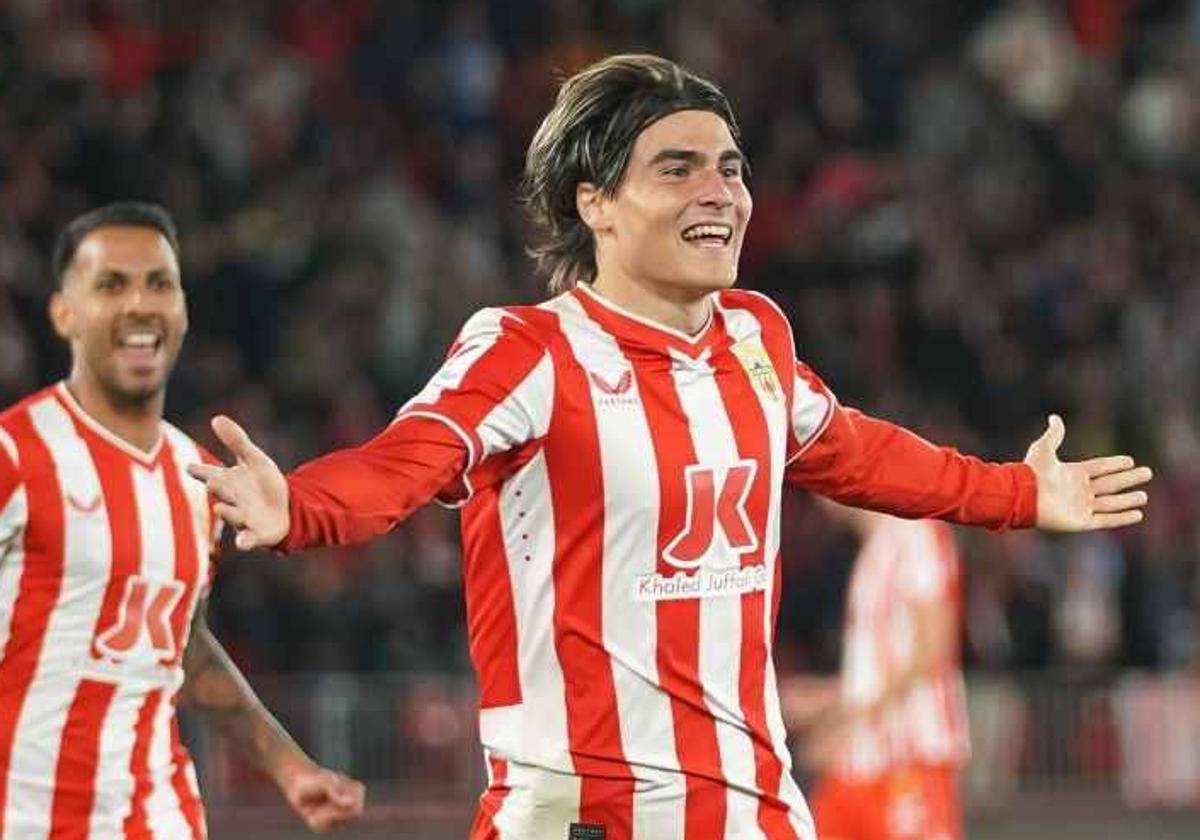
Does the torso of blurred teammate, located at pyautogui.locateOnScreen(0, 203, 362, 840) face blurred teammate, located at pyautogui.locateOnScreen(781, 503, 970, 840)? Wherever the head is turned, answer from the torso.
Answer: no

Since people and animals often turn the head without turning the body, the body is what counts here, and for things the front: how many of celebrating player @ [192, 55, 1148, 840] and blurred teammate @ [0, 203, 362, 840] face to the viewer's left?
0

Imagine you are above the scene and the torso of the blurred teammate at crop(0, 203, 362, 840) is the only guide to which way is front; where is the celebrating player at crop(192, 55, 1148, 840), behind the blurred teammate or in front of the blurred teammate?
in front

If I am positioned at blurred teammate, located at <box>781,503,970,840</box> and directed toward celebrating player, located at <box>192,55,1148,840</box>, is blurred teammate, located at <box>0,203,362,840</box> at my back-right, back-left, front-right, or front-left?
front-right

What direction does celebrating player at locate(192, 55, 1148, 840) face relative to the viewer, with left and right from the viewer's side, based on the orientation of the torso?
facing the viewer and to the right of the viewer

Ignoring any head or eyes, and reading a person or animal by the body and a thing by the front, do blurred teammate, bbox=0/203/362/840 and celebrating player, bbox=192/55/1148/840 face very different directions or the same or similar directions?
same or similar directions

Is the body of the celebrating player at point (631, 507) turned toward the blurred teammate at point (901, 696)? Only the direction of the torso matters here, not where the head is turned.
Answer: no

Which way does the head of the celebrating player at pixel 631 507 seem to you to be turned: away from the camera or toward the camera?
toward the camera

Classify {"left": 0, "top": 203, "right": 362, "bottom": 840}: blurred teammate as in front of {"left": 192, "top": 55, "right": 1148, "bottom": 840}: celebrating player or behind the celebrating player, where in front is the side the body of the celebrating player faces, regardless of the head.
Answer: behind

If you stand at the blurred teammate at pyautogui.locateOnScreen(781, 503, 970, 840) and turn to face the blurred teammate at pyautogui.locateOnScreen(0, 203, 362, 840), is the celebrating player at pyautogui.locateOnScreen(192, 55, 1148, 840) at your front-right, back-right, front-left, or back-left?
front-left

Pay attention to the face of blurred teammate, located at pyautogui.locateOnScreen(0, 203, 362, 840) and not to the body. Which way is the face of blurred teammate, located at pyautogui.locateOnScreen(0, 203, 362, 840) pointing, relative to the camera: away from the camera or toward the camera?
toward the camera
